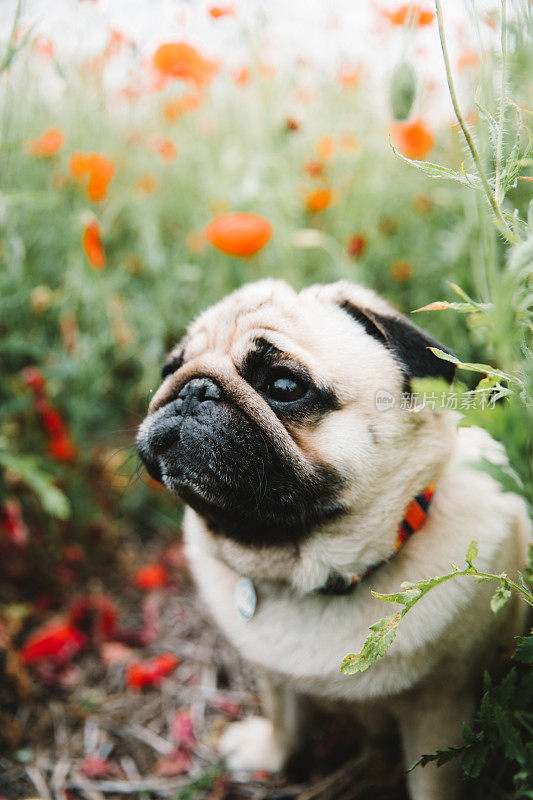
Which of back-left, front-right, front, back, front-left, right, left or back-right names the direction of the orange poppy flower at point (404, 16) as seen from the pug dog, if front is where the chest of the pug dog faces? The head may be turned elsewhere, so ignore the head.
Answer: back-right

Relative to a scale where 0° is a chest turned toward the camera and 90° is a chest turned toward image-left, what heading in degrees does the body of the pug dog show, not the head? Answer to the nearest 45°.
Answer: approximately 45°

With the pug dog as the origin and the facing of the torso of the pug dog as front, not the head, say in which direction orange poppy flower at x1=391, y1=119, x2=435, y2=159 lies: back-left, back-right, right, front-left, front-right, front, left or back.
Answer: back-right

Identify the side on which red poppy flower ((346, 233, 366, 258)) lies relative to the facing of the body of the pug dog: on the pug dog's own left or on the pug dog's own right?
on the pug dog's own right

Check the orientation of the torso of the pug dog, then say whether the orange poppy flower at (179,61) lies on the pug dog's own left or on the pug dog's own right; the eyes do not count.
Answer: on the pug dog's own right

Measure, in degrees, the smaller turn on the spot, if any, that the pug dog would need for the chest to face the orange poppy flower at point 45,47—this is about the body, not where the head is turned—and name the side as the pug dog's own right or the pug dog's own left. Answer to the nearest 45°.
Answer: approximately 90° to the pug dog's own right
